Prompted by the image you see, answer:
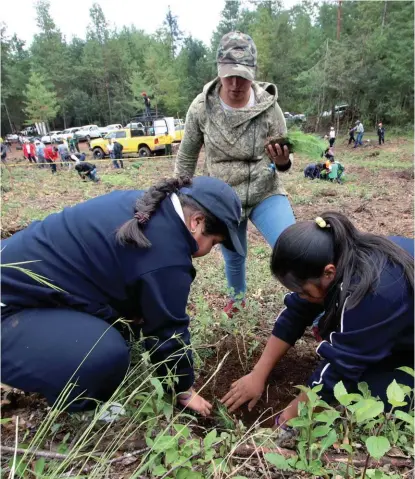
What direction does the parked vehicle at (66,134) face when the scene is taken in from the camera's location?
facing the viewer and to the left of the viewer

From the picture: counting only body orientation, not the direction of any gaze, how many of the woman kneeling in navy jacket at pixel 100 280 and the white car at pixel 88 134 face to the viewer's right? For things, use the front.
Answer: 1

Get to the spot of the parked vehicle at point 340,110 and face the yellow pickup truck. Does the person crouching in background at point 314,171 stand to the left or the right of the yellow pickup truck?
left

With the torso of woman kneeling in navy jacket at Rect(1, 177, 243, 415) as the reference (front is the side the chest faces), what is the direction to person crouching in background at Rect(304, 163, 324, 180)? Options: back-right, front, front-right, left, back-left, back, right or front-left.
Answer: front-left

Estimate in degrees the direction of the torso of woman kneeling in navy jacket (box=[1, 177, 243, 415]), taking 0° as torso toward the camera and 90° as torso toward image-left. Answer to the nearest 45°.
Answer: approximately 270°

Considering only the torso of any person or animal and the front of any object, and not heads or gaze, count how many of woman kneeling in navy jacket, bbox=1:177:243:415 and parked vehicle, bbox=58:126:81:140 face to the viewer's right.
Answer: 1

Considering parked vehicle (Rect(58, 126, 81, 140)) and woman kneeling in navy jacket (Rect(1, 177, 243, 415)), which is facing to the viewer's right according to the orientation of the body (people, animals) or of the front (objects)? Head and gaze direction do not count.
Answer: the woman kneeling in navy jacket

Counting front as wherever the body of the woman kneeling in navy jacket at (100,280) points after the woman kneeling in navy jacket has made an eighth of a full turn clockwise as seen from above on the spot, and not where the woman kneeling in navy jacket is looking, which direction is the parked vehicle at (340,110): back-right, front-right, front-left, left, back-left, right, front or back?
left

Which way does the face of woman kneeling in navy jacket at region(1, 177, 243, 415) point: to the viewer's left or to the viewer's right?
to the viewer's right

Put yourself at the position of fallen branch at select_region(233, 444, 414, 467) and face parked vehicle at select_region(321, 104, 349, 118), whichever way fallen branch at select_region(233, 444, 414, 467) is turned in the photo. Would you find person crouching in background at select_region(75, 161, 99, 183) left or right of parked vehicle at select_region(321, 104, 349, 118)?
left

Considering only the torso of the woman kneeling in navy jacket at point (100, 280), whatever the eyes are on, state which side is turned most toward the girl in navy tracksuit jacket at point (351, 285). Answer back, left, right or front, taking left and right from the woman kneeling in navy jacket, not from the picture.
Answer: front

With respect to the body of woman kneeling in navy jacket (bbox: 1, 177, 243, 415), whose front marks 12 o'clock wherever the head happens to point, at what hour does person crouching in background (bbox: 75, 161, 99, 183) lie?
The person crouching in background is roughly at 9 o'clock from the woman kneeling in navy jacket.

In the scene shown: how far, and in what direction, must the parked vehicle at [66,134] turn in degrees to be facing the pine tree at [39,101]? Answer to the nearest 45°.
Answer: approximately 90° to its right

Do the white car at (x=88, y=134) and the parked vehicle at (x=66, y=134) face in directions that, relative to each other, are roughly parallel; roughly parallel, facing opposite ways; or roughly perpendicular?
roughly parallel
